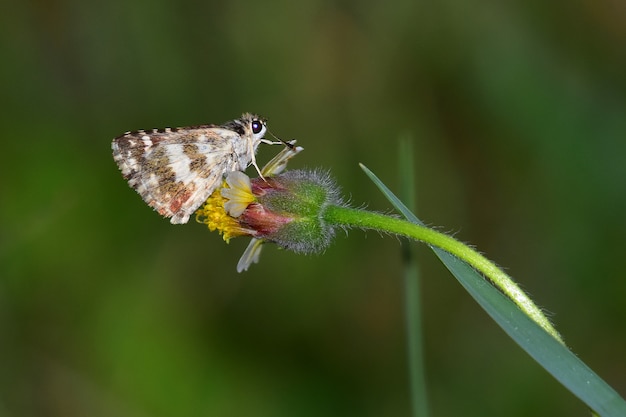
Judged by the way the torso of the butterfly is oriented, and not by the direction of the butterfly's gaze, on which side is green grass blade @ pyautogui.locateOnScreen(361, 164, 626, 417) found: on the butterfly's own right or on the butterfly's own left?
on the butterfly's own right

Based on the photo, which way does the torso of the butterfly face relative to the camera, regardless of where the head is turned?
to the viewer's right
